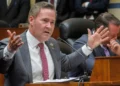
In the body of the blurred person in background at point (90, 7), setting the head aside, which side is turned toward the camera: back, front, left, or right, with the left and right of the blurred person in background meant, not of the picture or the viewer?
front

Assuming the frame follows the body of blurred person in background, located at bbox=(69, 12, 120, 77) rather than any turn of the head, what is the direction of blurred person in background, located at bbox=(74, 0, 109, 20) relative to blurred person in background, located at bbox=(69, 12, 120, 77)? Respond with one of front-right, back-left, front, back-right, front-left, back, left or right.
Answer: back-left

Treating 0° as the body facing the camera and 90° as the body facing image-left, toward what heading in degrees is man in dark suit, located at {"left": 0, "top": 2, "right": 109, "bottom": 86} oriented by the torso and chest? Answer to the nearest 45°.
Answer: approximately 315°

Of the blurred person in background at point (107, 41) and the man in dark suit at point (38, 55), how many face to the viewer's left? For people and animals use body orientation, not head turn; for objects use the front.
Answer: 0

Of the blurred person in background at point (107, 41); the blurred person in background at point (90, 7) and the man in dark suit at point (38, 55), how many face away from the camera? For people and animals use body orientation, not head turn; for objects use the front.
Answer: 0

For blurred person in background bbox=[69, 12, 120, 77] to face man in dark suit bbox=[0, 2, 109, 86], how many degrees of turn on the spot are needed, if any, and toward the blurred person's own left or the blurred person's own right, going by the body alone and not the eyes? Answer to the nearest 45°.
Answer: approximately 90° to the blurred person's own right

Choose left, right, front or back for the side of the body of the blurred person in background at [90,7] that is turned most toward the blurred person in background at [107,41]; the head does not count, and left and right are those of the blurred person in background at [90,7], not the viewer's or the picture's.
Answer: front

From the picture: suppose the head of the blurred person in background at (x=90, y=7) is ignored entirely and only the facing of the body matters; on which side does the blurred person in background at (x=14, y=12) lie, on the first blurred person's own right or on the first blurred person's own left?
on the first blurred person's own right

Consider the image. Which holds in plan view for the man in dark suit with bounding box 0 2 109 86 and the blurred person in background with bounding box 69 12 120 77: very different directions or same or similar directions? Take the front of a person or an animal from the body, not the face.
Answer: same or similar directions

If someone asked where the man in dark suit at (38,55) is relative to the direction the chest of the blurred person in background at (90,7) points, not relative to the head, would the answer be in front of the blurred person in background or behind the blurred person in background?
in front

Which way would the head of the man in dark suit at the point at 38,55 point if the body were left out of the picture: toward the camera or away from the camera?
toward the camera

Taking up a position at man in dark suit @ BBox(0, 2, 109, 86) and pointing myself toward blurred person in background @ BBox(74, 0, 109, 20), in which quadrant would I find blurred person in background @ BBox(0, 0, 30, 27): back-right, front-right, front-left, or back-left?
front-left
